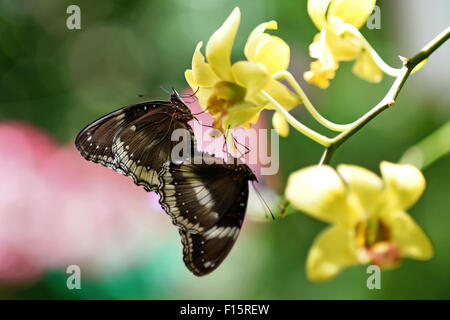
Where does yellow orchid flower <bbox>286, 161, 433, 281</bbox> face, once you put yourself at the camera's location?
facing the viewer and to the right of the viewer
